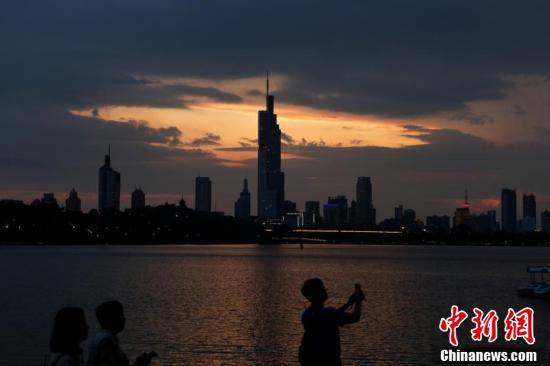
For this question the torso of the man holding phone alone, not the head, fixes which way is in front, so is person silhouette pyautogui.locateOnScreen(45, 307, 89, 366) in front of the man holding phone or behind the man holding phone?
behind

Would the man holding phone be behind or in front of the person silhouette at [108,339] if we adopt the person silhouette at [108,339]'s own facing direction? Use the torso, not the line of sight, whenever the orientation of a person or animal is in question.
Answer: in front

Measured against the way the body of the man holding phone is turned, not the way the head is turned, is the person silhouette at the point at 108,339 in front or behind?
behind

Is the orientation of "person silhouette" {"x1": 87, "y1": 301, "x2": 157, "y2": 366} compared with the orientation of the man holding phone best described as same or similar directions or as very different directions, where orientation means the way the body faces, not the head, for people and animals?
same or similar directions
